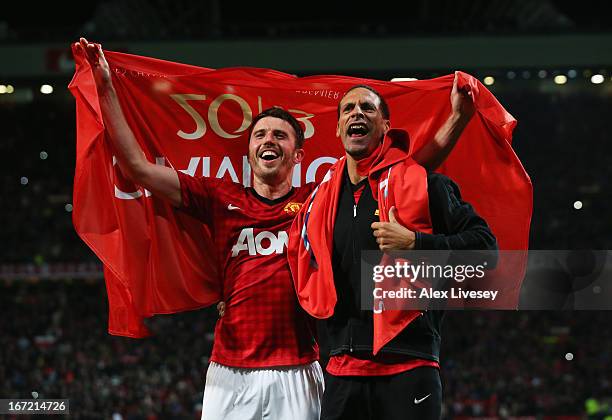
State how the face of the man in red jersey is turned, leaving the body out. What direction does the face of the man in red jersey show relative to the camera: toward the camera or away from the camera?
toward the camera

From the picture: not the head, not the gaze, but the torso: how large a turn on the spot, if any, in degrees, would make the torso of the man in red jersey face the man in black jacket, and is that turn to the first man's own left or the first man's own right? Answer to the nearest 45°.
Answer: approximately 45° to the first man's own left

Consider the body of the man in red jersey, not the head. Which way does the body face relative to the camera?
toward the camera
